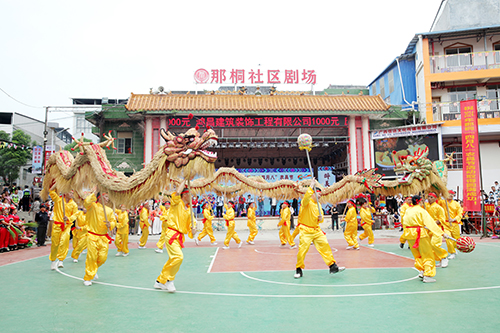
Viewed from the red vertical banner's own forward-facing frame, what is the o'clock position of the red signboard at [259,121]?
The red signboard is roughly at 3 o'clock from the red vertical banner.

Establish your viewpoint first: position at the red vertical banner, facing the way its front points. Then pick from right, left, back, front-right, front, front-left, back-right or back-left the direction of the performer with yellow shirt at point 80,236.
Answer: front-right

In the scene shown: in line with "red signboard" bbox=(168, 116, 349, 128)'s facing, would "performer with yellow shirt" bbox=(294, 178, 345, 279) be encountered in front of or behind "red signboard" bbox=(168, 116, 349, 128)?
in front

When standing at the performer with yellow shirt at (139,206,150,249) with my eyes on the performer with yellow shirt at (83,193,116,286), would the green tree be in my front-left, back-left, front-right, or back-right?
back-right

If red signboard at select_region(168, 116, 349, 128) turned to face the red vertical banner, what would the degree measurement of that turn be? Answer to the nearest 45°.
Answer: approximately 45° to its left

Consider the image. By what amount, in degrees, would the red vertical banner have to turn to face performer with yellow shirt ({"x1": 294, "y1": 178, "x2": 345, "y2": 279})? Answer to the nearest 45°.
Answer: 0° — it already faces them

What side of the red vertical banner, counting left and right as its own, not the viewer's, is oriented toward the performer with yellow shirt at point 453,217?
front

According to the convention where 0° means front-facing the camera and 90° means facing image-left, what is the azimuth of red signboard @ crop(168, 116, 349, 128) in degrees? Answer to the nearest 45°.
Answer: approximately 0°

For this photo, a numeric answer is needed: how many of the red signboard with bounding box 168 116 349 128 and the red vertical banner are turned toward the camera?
2

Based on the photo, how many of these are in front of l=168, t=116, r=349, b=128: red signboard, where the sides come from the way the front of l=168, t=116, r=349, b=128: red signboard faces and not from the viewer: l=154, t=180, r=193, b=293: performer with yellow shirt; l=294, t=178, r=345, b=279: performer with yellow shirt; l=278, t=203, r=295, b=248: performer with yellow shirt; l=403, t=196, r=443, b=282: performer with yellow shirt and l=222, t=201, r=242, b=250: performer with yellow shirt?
5

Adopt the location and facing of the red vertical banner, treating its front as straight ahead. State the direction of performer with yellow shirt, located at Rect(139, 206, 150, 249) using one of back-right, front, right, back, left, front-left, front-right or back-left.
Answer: front-right

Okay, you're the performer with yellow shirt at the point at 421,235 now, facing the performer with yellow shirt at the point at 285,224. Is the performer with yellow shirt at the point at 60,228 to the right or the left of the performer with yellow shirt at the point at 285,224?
left

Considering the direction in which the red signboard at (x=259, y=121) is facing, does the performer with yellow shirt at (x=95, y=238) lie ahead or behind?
ahead

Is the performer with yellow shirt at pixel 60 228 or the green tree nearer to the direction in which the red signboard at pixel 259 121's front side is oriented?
the performer with yellow shirt
